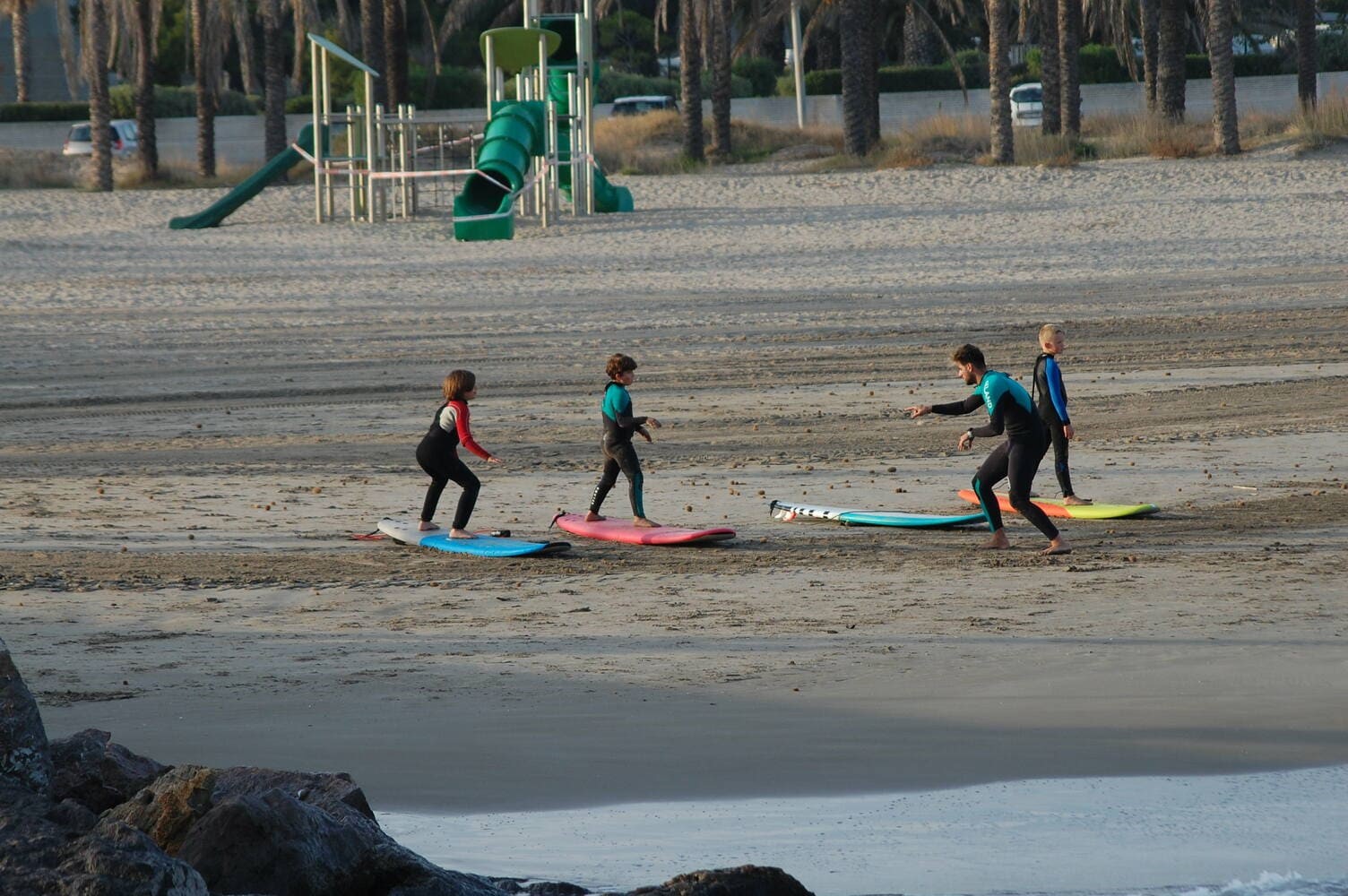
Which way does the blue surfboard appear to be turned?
to the viewer's right

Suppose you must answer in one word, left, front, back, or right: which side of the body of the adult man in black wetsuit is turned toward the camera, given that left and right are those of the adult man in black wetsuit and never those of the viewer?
left

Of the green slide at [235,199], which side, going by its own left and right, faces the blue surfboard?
left

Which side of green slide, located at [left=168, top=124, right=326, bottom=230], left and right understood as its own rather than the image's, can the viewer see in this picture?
left

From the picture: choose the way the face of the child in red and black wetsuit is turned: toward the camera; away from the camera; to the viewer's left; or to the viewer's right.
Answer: to the viewer's right

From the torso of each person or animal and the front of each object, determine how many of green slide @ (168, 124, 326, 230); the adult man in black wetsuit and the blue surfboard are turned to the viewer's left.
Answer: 2

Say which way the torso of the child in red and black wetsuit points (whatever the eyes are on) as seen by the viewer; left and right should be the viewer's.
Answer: facing to the right of the viewer

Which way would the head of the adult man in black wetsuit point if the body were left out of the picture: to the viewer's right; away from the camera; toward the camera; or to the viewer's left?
to the viewer's left

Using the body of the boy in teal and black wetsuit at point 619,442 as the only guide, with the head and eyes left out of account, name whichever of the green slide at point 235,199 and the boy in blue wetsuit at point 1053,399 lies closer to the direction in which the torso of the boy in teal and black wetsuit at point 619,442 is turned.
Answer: the boy in blue wetsuit

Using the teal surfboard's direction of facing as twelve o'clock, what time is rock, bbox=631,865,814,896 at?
The rock is roughly at 3 o'clock from the teal surfboard.

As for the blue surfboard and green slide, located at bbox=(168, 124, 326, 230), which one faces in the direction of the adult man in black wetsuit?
the blue surfboard
